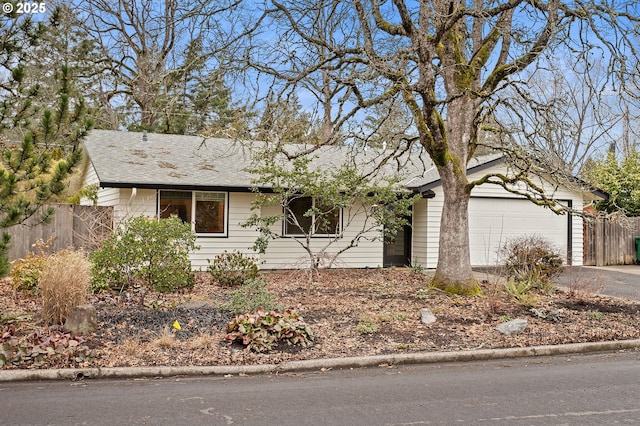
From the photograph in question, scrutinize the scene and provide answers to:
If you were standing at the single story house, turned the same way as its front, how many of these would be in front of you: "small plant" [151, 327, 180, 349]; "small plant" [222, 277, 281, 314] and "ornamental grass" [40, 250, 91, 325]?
3

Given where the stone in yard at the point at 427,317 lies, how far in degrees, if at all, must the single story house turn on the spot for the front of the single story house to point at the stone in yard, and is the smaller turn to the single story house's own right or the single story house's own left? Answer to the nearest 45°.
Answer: approximately 45° to the single story house's own left

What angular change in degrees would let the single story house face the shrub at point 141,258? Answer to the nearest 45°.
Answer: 0° — it already faces it

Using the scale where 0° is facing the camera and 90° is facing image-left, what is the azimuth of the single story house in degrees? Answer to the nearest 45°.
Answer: approximately 0°

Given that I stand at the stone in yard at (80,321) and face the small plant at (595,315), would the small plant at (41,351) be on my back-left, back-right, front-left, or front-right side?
back-right

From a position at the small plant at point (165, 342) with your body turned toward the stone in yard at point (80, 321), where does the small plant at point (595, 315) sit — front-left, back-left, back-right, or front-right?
back-right

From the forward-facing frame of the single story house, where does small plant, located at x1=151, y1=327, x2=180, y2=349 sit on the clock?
The small plant is roughly at 12 o'clock from the single story house.

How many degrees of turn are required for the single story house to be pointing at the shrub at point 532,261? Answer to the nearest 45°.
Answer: approximately 45° to its left

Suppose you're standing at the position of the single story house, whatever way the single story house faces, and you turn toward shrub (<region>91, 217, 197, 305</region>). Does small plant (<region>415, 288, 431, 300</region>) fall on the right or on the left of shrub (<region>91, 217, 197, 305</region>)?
left
